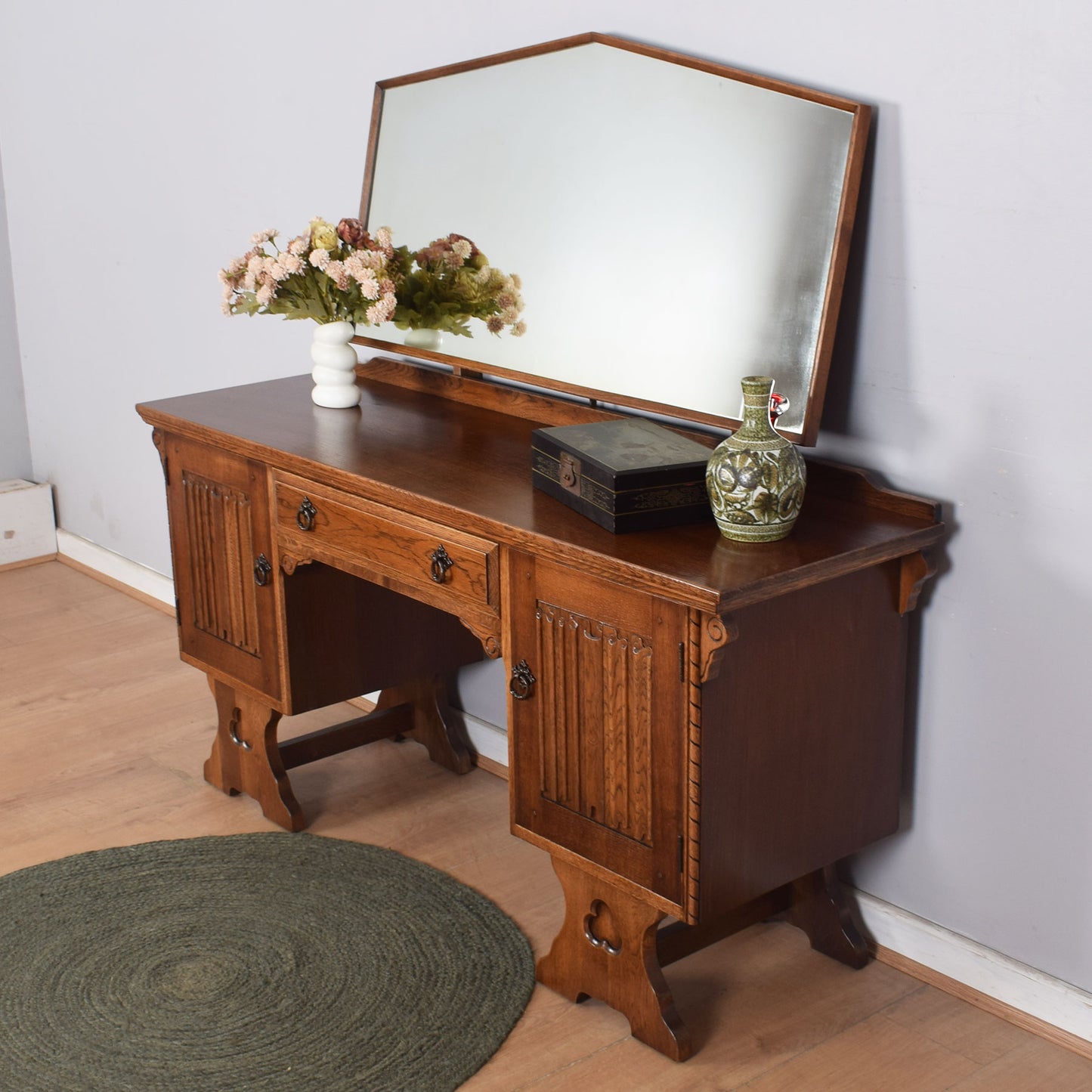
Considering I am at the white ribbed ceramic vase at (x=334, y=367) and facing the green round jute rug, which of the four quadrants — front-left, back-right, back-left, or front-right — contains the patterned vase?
front-left

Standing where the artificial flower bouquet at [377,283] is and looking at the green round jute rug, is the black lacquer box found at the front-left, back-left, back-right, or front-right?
front-left
